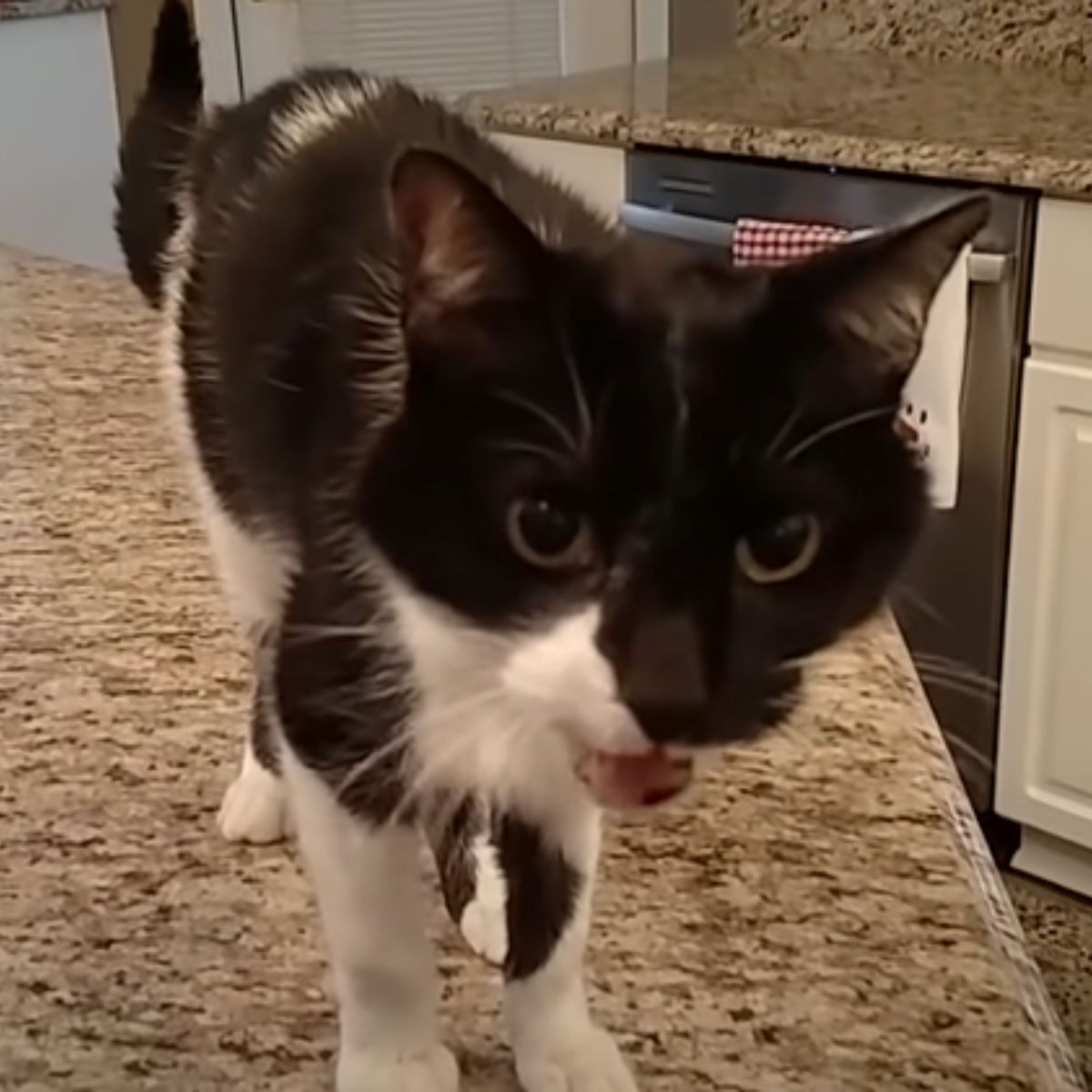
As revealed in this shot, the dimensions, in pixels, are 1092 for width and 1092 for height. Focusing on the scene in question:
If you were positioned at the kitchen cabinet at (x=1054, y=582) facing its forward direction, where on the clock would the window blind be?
The window blind is roughly at 3 o'clock from the kitchen cabinet.

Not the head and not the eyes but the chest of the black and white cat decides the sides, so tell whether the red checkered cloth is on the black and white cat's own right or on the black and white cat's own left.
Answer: on the black and white cat's own left

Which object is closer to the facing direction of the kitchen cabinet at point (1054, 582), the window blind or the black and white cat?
the black and white cat

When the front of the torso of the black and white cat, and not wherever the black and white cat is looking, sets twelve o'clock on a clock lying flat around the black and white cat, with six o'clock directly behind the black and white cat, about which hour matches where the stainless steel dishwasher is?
The stainless steel dishwasher is roughly at 8 o'clock from the black and white cat.

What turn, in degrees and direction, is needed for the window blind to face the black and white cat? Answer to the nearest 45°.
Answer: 0° — it already faces it

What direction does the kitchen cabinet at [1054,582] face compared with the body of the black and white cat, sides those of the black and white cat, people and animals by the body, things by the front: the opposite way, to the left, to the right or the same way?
to the right

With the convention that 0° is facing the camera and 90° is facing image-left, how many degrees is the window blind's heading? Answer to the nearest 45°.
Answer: approximately 0°

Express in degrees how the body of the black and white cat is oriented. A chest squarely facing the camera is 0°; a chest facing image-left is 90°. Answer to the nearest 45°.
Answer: approximately 315°

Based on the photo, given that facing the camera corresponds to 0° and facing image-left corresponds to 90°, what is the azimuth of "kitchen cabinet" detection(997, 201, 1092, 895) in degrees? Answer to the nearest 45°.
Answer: approximately 45°

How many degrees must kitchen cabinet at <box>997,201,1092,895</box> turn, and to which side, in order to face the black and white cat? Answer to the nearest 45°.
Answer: approximately 45° to its left

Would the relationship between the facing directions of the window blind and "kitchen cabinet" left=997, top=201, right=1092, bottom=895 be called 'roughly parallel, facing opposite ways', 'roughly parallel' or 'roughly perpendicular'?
roughly perpendicular
